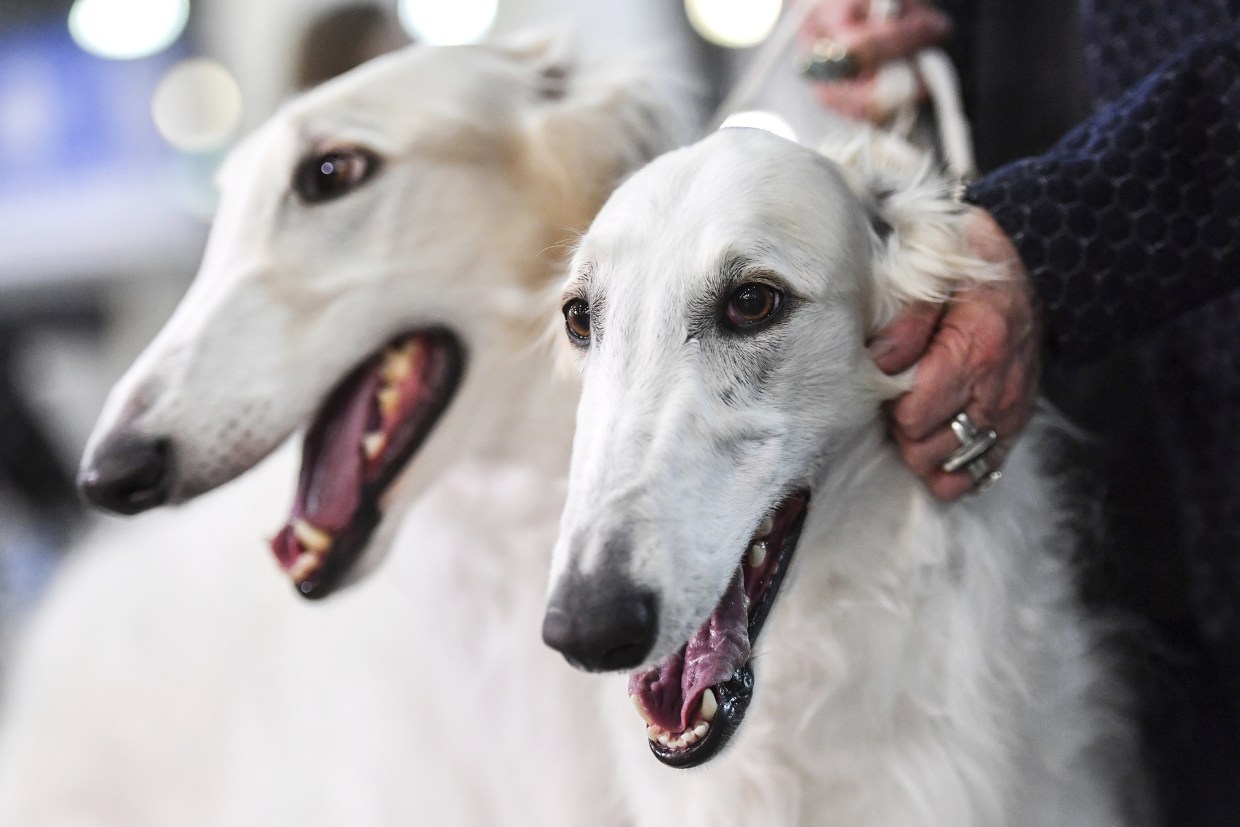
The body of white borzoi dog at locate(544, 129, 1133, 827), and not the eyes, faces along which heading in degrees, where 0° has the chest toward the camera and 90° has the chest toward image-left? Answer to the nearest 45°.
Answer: approximately 45°
